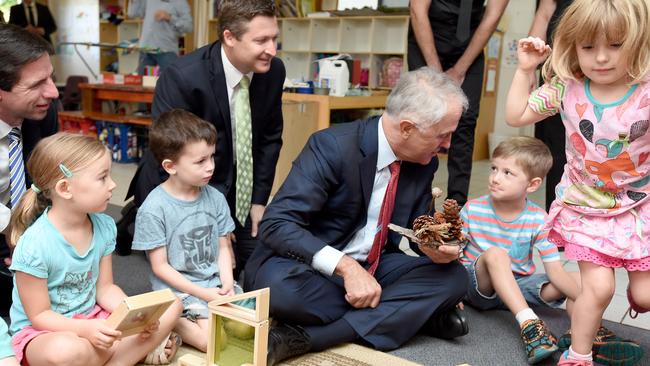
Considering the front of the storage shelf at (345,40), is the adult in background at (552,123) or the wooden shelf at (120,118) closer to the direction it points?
the adult in background

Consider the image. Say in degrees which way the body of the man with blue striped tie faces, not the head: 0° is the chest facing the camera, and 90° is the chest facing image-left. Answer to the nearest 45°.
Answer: approximately 315°

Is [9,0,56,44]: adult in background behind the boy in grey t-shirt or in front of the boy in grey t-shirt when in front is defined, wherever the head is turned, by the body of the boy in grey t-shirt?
behind

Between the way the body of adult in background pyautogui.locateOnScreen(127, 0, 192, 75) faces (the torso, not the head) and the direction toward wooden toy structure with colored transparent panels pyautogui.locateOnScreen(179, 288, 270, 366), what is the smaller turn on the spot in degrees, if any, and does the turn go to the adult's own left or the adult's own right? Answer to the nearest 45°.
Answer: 0° — they already face it

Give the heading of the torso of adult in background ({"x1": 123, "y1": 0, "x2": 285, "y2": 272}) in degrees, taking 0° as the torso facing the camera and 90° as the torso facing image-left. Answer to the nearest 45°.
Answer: approximately 315°

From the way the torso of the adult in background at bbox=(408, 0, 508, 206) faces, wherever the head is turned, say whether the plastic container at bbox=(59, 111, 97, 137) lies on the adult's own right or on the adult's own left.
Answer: on the adult's own right

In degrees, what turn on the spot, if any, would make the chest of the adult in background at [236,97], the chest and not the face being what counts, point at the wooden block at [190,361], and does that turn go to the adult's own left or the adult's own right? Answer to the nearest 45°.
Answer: approximately 45° to the adult's own right

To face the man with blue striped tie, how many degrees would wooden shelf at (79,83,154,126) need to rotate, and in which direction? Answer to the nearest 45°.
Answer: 0° — it already faces them

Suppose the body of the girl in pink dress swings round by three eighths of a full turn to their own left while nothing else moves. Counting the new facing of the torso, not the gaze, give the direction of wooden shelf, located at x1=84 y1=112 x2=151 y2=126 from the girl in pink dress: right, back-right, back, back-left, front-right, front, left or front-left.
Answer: left
